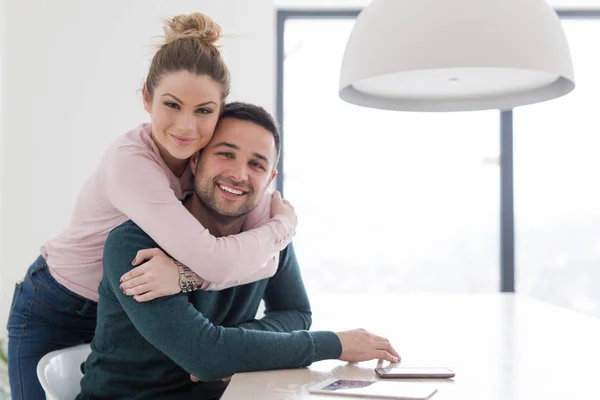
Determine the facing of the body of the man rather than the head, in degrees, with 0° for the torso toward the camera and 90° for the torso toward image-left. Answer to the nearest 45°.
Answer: approximately 315°
